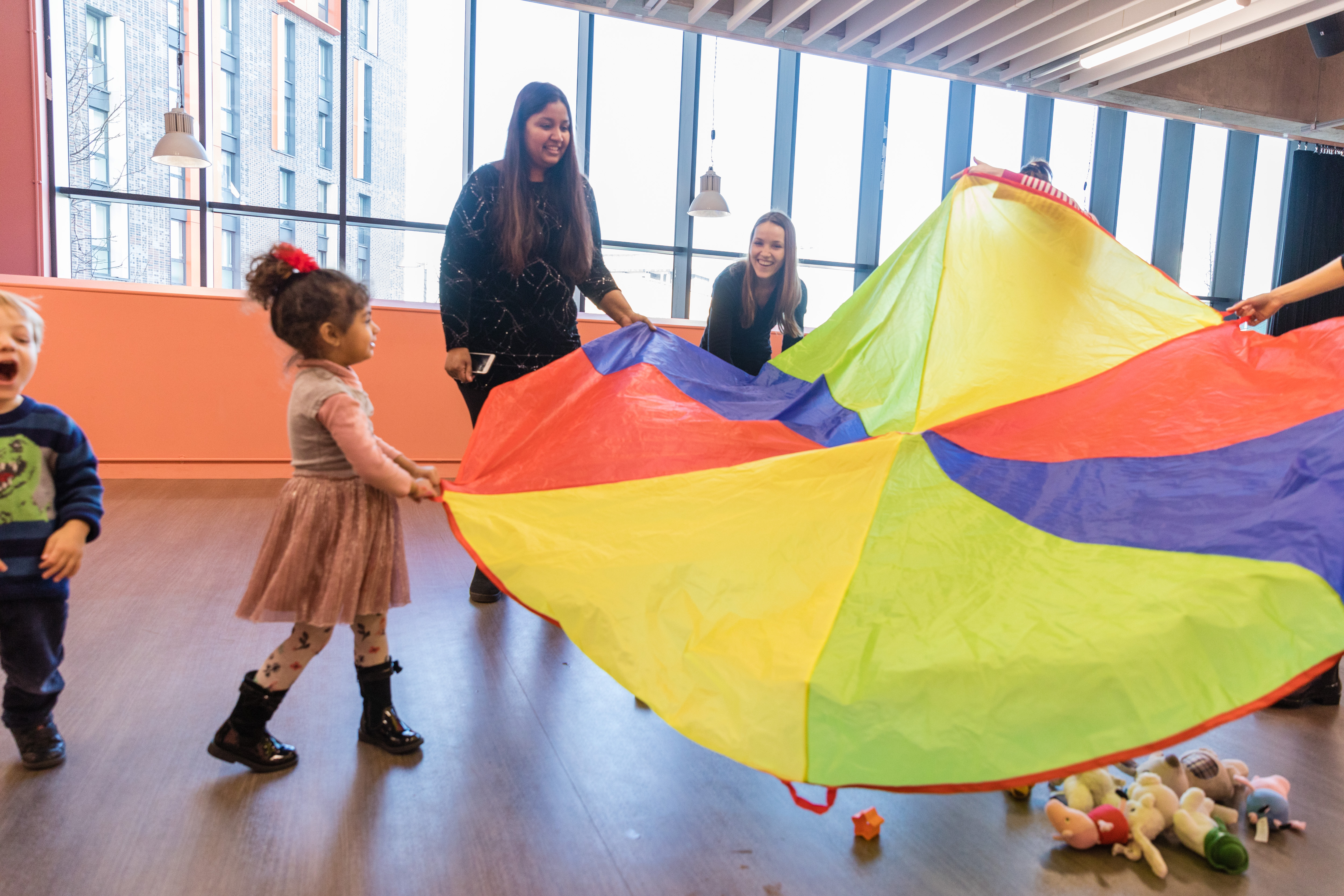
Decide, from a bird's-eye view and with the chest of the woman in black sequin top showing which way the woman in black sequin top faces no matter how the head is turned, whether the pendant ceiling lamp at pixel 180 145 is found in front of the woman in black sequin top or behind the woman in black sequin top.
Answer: behind

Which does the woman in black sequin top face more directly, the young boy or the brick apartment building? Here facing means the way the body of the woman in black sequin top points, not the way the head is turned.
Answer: the young boy

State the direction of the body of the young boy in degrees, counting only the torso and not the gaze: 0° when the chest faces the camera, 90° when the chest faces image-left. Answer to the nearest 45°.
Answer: approximately 0°

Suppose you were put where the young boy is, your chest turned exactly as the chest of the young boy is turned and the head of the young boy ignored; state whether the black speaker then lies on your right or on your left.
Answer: on your left

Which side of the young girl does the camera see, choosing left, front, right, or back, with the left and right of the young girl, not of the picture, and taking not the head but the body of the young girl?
right

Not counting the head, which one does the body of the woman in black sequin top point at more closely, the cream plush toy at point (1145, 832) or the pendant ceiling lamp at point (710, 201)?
the cream plush toy

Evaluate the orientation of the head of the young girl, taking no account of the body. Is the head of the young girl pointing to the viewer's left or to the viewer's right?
to the viewer's right

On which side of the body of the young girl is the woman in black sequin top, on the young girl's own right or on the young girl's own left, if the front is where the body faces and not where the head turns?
on the young girl's own left

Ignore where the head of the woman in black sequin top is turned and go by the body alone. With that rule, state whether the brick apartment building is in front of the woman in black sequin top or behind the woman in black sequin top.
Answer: behind

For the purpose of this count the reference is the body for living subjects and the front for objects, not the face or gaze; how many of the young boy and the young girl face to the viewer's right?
1
